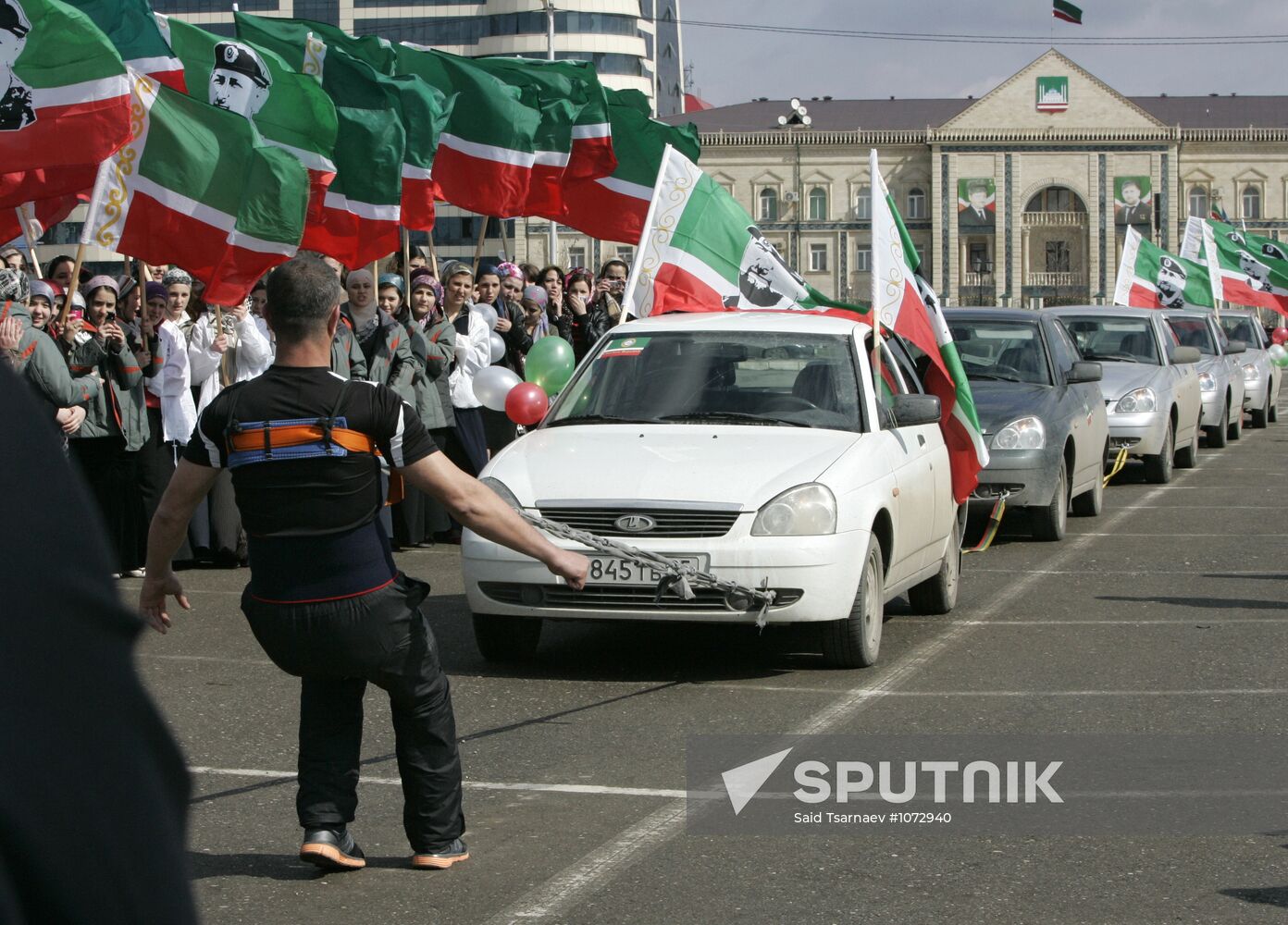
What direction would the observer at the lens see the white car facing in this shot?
facing the viewer and to the left of the viewer

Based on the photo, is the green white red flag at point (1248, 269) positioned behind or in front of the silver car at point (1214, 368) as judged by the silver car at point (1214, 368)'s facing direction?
behind

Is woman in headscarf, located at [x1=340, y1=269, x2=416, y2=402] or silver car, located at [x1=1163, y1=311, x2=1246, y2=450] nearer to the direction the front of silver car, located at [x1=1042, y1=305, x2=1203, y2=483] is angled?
the woman in headscarf

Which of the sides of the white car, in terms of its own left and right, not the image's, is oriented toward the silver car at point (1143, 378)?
back

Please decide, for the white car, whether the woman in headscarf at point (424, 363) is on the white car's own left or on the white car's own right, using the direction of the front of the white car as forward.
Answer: on the white car's own right

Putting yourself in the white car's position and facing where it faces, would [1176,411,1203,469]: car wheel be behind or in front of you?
behind

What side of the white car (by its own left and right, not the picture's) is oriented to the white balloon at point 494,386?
right

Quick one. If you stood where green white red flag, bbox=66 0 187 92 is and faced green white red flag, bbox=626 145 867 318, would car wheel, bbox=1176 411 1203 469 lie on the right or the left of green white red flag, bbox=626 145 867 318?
left

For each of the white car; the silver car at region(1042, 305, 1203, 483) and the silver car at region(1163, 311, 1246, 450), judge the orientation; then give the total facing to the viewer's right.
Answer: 0

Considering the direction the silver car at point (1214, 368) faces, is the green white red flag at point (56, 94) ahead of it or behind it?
ahead

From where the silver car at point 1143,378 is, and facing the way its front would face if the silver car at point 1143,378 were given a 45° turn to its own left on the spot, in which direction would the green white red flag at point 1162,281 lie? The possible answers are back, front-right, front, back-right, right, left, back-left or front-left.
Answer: back
